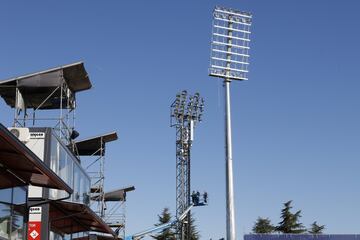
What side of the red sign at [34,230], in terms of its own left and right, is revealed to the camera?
front
